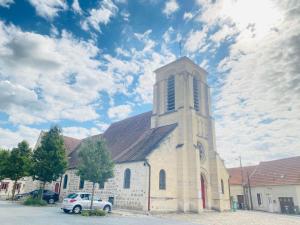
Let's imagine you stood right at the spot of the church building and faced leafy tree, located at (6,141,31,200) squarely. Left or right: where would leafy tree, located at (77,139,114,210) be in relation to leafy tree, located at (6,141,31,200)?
left

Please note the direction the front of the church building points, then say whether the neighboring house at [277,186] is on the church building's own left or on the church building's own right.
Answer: on the church building's own left

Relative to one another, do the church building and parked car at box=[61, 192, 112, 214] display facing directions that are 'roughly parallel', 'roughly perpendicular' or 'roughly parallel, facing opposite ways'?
roughly perpendicular

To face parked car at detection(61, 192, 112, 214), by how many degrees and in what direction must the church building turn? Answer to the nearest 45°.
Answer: approximately 90° to its right

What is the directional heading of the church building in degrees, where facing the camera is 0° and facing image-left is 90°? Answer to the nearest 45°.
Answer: approximately 315°

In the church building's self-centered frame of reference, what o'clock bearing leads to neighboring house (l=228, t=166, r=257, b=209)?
The neighboring house is roughly at 9 o'clock from the church building.
